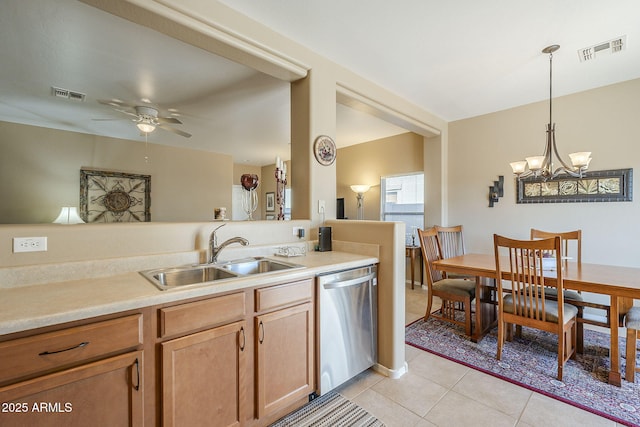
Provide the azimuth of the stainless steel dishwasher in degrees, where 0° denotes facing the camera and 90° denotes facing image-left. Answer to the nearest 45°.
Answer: approximately 315°

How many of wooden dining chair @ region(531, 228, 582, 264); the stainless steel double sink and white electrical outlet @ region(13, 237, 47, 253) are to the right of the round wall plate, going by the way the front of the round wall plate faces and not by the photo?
2

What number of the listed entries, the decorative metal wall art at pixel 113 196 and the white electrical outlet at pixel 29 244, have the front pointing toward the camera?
2

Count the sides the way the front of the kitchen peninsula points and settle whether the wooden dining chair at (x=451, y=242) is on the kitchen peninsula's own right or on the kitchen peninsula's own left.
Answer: on the kitchen peninsula's own left

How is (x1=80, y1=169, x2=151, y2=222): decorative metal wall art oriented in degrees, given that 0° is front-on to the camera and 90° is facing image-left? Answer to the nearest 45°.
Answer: approximately 0°

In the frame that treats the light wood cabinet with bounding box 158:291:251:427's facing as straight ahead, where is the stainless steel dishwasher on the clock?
The stainless steel dishwasher is roughly at 10 o'clock from the light wood cabinet.

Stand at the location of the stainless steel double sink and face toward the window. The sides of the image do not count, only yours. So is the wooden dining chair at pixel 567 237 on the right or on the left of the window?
right
